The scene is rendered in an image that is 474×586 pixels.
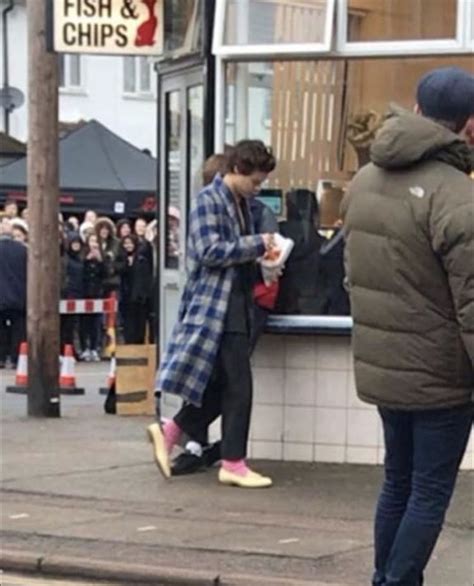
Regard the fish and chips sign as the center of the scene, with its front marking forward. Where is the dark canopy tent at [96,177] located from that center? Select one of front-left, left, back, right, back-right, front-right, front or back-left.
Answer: back

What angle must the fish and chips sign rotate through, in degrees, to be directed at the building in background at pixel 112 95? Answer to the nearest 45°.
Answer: approximately 180°

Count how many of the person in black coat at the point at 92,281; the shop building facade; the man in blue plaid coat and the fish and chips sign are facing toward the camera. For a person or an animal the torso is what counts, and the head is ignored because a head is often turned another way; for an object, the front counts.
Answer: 3

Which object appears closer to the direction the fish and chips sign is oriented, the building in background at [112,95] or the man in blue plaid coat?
the man in blue plaid coat

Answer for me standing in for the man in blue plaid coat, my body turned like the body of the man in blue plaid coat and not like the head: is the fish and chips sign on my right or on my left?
on my left

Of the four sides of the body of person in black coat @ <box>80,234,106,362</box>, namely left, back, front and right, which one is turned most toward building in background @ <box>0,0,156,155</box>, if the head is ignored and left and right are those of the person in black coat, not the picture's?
back

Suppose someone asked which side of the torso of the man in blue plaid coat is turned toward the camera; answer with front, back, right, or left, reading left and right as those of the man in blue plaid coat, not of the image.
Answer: right
